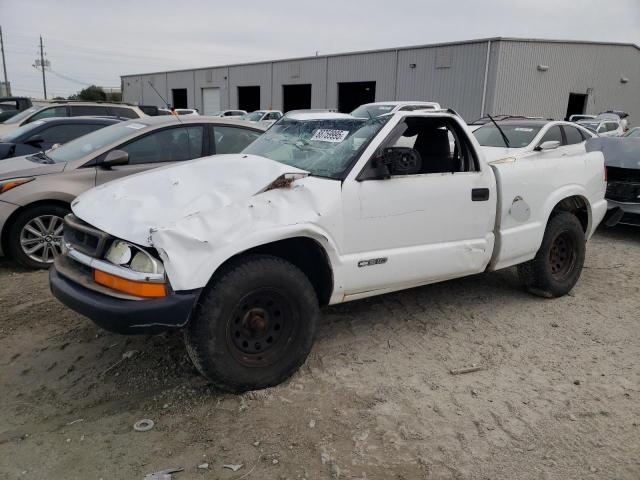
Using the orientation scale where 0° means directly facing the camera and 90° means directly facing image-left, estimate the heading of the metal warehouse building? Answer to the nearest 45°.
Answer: approximately 45°

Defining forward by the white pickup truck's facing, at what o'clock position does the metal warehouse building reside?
The metal warehouse building is roughly at 5 o'clock from the white pickup truck.

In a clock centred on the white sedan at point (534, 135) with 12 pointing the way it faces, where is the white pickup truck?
The white pickup truck is roughly at 11 o'clock from the white sedan.

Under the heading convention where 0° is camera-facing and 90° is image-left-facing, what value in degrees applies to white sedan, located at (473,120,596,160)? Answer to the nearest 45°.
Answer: approximately 45°

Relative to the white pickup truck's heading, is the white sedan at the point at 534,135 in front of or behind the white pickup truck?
behind

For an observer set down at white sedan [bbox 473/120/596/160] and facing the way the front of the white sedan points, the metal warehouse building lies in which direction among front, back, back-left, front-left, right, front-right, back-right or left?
back-right

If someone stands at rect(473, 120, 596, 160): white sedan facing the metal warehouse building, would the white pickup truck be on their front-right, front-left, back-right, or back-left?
back-left

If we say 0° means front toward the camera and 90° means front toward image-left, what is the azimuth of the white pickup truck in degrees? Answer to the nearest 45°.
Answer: approximately 45°

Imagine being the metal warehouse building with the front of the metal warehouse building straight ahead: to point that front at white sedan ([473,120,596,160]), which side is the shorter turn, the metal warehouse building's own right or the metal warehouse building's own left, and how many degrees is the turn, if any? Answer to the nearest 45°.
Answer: approximately 45° to the metal warehouse building's own left
